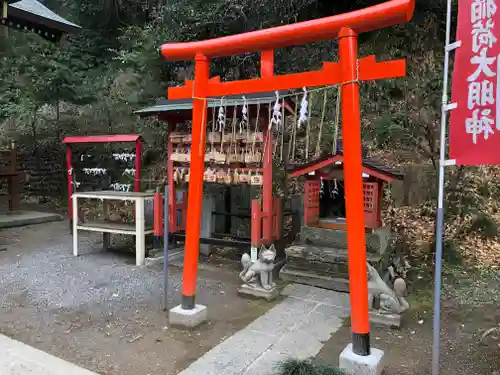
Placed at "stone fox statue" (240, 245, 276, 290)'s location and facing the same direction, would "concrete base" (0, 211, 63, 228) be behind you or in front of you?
behind

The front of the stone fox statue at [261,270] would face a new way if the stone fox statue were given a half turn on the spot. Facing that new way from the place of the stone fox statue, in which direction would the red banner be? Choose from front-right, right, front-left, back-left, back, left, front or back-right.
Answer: back

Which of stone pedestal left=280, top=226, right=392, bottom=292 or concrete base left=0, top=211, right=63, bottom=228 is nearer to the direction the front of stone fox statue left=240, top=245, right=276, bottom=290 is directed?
the stone pedestal

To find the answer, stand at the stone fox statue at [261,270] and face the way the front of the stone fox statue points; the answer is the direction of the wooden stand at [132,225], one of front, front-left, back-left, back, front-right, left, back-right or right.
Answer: back

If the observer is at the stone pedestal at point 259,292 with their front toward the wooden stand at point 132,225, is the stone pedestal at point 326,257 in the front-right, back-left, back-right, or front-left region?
back-right

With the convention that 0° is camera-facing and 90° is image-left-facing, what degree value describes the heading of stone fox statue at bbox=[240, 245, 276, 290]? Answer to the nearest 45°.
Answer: approximately 315°

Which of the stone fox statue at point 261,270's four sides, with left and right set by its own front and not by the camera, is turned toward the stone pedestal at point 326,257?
left

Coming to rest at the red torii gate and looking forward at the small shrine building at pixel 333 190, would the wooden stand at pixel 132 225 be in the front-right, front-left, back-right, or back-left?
front-left

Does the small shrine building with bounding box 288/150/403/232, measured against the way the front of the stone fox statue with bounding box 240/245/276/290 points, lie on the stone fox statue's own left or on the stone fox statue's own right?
on the stone fox statue's own left
